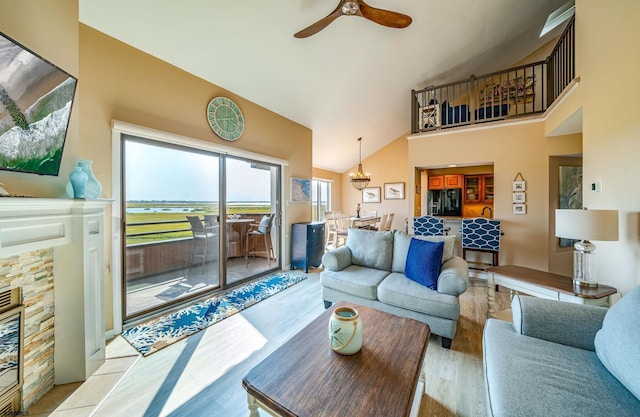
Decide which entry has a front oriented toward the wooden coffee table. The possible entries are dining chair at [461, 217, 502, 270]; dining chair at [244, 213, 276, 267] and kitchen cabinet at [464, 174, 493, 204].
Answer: the kitchen cabinet

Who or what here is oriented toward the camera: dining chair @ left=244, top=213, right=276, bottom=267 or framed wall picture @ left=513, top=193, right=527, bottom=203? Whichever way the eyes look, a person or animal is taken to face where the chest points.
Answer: the framed wall picture

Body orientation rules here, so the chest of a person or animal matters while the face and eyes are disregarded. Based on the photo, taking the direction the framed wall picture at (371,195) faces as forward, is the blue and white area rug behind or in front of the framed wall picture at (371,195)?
in front

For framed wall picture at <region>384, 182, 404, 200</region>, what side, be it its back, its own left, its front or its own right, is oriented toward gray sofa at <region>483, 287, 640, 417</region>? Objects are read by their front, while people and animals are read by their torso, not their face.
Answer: front

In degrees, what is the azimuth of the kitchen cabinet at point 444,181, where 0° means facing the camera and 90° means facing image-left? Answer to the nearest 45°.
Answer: approximately 0°

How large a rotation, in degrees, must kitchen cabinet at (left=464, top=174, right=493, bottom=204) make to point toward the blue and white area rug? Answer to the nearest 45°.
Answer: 0° — it already faces it

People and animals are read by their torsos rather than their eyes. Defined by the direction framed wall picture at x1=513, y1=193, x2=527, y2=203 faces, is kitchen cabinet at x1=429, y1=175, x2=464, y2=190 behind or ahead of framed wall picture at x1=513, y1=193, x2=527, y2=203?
behind

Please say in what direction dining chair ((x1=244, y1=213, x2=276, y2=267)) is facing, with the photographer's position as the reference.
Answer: facing to the left of the viewer

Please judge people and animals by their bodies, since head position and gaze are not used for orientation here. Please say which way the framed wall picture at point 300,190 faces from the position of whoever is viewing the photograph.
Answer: facing the viewer and to the right of the viewer

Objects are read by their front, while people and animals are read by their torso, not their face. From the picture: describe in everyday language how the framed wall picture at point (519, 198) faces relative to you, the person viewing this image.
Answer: facing the viewer

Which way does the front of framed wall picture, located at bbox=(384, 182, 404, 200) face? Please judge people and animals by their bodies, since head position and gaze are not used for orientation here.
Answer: toward the camera

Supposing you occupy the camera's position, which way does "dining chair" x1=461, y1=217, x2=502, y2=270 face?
facing away from the viewer

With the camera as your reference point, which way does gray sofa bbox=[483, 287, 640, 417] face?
facing to the left of the viewer

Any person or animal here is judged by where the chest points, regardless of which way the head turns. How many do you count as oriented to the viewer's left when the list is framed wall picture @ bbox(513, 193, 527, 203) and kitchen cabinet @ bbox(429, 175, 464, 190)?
0

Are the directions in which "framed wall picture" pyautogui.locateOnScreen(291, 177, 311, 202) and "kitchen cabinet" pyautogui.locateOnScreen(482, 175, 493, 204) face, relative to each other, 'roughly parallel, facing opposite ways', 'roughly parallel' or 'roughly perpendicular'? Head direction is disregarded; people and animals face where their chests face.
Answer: roughly perpendicular

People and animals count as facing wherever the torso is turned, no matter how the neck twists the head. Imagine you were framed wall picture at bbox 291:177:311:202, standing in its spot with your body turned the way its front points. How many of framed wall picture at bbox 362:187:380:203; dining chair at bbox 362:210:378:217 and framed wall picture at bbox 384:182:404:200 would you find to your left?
3

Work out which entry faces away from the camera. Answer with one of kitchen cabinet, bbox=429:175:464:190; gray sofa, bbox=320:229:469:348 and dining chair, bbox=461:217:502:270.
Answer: the dining chair

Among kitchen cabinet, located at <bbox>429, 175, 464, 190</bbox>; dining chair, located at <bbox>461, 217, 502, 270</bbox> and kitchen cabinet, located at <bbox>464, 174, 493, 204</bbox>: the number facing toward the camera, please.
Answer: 2

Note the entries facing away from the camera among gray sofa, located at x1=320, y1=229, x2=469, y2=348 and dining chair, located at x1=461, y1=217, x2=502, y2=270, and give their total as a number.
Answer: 1

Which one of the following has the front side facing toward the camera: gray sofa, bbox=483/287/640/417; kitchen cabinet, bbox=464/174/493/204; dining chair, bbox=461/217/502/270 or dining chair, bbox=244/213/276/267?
the kitchen cabinet
